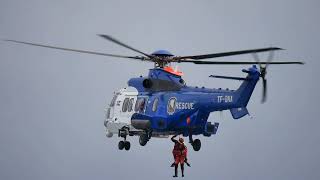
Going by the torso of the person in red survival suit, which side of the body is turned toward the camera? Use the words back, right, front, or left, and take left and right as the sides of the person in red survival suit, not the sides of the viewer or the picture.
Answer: front
